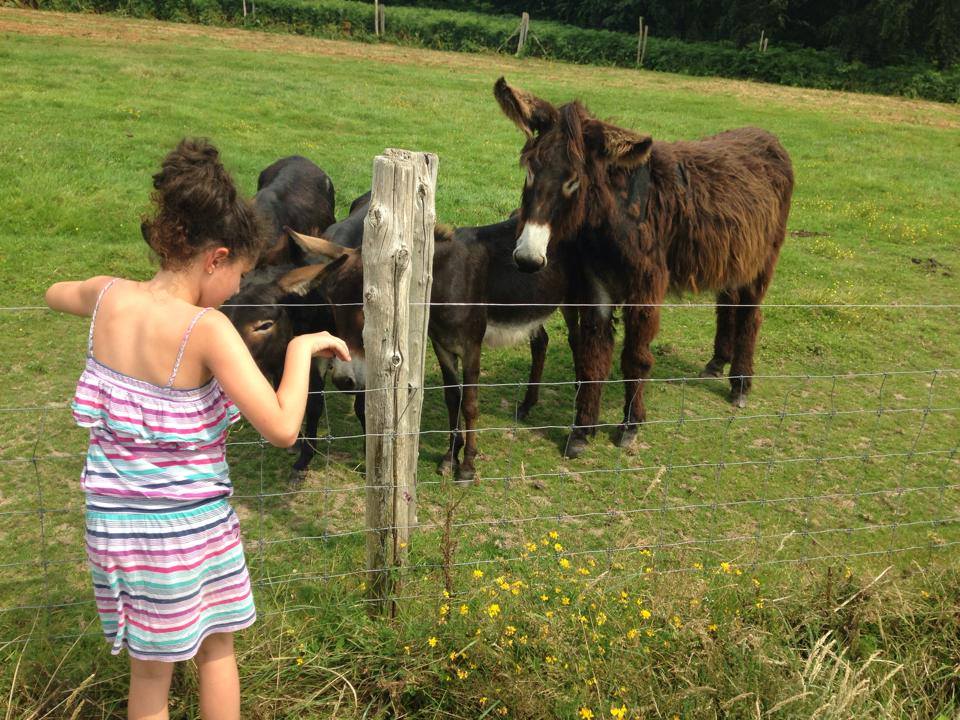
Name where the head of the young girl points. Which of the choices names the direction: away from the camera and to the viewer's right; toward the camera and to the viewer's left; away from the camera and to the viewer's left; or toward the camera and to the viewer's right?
away from the camera and to the viewer's right

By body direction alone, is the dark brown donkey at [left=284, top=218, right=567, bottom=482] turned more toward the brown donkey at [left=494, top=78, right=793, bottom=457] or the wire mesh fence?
the wire mesh fence

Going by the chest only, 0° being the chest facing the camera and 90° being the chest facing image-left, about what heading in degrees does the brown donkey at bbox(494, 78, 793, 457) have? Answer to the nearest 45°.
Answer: approximately 45°

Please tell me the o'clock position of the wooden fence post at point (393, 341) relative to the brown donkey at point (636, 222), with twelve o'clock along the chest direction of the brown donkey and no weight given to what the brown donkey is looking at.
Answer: The wooden fence post is roughly at 11 o'clock from the brown donkey.

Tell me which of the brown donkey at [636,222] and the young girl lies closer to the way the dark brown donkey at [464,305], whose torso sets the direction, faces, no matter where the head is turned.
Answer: the young girl

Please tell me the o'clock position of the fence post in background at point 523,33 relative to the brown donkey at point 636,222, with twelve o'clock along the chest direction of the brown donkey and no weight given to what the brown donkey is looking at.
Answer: The fence post in background is roughly at 4 o'clock from the brown donkey.

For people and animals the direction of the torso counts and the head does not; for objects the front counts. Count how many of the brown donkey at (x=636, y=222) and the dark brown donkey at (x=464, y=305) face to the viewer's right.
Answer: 0

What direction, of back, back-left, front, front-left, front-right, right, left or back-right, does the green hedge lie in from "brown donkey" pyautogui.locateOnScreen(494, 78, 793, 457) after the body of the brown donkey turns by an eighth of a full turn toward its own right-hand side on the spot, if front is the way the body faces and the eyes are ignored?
right

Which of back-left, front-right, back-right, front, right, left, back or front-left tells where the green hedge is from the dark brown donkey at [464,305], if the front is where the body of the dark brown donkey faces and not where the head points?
back-right
